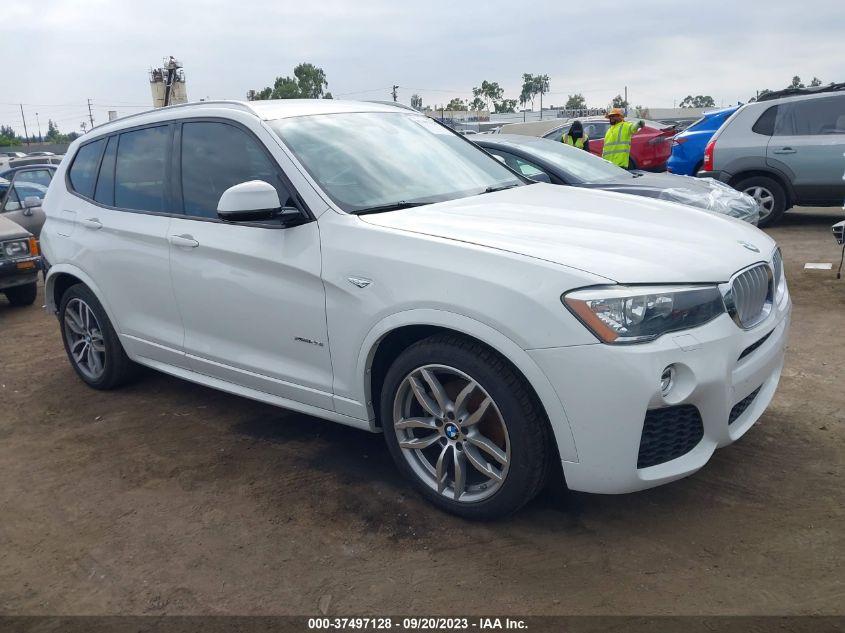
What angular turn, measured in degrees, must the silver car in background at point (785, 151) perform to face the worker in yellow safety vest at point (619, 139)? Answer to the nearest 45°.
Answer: approximately 180°

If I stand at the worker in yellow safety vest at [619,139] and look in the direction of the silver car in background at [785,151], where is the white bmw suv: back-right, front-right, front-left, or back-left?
front-right

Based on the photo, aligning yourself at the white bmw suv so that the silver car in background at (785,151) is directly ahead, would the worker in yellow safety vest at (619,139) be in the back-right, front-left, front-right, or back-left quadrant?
front-left

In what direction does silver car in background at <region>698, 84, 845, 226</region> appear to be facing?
to the viewer's right

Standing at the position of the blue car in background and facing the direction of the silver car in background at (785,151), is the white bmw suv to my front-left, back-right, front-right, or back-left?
front-right

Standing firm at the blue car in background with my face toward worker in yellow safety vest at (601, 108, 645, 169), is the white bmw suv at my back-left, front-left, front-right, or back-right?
front-left

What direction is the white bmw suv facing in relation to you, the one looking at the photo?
facing the viewer and to the right of the viewer

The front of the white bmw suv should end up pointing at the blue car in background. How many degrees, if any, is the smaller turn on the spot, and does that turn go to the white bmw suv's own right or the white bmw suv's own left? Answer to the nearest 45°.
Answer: approximately 90° to the white bmw suv's own left

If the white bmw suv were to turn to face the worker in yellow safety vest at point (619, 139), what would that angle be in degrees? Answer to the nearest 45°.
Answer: approximately 135° to its left

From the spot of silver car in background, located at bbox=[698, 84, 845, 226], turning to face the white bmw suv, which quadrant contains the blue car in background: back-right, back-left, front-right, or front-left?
back-right

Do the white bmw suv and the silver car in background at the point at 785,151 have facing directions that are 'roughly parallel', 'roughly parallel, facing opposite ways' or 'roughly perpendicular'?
roughly parallel

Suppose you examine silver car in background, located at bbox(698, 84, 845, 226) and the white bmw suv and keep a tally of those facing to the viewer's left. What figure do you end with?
0
